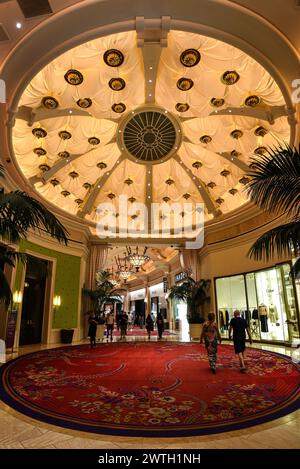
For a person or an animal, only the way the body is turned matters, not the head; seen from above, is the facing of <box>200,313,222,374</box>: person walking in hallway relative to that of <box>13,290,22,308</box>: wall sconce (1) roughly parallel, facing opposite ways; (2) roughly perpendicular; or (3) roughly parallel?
roughly perpendicular

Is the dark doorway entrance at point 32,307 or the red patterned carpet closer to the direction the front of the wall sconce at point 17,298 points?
the red patterned carpet

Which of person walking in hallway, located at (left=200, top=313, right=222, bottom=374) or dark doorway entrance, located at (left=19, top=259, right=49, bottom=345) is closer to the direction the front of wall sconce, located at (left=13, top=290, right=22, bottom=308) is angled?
the person walking in hallway

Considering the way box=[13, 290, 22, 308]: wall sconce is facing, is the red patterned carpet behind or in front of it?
in front

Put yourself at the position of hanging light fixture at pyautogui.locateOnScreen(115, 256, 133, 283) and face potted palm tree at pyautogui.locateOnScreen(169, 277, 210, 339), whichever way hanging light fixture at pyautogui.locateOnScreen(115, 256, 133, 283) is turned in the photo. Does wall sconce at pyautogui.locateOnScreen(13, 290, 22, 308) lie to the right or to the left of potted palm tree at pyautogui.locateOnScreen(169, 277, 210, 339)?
right

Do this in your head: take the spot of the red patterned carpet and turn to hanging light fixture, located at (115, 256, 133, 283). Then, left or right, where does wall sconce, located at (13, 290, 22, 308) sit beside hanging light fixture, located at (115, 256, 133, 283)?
left

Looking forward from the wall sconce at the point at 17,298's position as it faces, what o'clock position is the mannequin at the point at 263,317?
The mannequin is roughly at 11 o'clock from the wall sconce.
